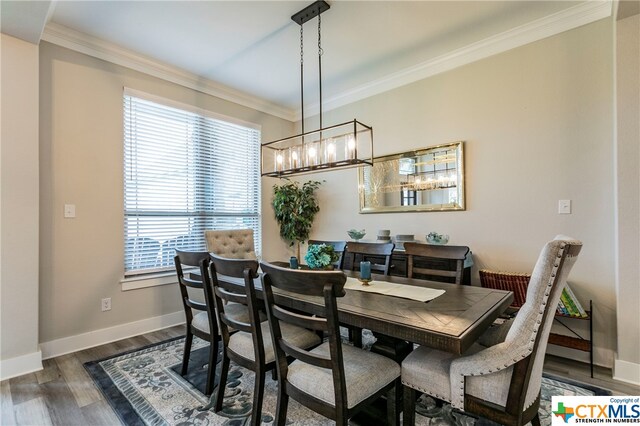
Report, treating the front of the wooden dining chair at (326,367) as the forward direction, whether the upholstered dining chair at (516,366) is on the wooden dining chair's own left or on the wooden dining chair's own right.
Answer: on the wooden dining chair's own right

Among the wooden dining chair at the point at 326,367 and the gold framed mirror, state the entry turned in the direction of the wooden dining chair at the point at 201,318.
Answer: the gold framed mirror

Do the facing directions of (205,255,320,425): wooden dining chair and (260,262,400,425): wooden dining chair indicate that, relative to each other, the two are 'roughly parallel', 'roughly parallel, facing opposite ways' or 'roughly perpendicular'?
roughly parallel

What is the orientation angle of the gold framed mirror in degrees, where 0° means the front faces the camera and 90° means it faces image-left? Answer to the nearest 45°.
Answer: approximately 45°

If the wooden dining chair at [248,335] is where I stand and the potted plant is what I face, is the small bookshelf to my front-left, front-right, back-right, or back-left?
front-right

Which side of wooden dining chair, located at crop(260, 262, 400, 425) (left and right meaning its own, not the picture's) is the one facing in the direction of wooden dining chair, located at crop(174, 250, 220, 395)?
left

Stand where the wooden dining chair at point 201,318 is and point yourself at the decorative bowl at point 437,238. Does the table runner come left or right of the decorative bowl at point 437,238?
right

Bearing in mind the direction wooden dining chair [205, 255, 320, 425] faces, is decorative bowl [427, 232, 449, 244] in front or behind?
in front

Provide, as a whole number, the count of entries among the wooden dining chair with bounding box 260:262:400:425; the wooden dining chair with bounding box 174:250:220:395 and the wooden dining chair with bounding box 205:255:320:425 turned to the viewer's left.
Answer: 0

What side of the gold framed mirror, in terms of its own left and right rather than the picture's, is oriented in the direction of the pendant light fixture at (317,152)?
front

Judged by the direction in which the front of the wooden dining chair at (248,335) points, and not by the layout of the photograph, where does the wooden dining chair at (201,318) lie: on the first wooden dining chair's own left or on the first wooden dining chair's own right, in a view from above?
on the first wooden dining chair's own left

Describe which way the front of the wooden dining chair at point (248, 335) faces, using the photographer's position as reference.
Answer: facing away from the viewer and to the right of the viewer

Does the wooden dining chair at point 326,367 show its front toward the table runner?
yes

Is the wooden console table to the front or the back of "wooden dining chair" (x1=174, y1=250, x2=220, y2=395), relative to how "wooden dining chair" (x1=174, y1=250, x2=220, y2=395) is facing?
to the front

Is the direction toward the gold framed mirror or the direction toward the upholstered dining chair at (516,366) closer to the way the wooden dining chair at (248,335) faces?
the gold framed mirror

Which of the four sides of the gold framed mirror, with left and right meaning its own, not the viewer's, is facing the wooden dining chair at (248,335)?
front
